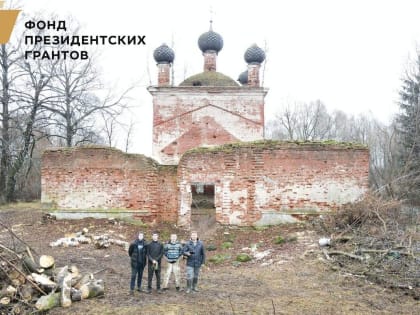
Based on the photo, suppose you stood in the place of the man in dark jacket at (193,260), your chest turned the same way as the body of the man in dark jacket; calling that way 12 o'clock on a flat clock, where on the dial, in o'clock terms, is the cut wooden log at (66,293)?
The cut wooden log is roughly at 2 o'clock from the man in dark jacket.

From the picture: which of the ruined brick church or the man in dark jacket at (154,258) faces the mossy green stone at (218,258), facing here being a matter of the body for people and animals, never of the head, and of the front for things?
the ruined brick church

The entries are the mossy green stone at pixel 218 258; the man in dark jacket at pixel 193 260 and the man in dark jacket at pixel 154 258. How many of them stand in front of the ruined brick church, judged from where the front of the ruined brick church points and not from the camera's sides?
3

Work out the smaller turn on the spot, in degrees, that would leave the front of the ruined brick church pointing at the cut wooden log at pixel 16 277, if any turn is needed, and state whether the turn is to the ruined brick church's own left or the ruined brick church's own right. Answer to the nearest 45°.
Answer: approximately 45° to the ruined brick church's own right

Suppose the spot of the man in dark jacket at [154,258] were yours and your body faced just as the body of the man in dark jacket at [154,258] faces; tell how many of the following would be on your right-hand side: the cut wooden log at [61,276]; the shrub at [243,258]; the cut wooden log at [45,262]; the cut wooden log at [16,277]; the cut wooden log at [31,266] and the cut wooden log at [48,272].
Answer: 5

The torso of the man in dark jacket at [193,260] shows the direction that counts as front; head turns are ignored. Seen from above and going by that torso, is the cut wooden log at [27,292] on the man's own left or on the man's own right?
on the man's own right

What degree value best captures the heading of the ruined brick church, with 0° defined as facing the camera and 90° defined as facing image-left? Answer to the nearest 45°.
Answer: approximately 0°

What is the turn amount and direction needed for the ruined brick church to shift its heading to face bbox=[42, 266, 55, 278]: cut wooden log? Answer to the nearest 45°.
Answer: approximately 45° to its right

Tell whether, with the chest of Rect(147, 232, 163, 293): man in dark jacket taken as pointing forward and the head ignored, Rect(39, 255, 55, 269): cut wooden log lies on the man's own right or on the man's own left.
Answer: on the man's own right
